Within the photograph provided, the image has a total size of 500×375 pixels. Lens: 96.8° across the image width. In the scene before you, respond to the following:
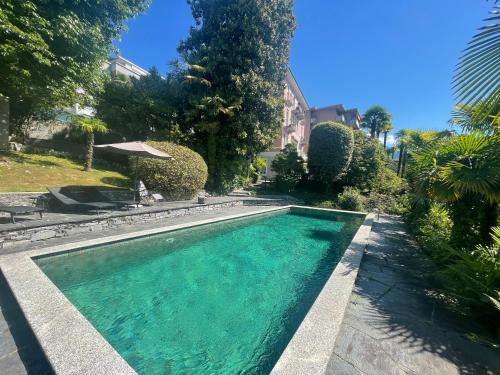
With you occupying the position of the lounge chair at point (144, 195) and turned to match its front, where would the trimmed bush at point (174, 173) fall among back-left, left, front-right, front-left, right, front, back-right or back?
left

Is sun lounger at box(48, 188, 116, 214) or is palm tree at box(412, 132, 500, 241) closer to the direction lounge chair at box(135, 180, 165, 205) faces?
the palm tree

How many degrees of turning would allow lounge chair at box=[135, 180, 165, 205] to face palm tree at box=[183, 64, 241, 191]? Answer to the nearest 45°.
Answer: approximately 90° to its left

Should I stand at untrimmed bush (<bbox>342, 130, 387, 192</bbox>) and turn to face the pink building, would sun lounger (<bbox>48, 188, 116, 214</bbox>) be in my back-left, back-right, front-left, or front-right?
back-left

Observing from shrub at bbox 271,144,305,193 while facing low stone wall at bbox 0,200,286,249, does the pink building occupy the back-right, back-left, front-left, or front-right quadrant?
back-right

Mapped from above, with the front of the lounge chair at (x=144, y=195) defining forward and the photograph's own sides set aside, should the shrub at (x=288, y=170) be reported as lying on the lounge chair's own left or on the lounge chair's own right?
on the lounge chair's own left

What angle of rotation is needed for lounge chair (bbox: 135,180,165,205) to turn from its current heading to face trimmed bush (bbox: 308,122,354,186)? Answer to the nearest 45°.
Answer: approximately 45° to its left

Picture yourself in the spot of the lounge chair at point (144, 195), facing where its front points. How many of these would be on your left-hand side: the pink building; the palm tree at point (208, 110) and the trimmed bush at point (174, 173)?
3

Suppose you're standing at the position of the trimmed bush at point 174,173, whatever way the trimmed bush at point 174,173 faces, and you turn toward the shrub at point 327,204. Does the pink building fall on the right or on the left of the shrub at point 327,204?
left

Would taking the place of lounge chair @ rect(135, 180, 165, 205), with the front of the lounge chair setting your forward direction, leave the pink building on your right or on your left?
on your left
